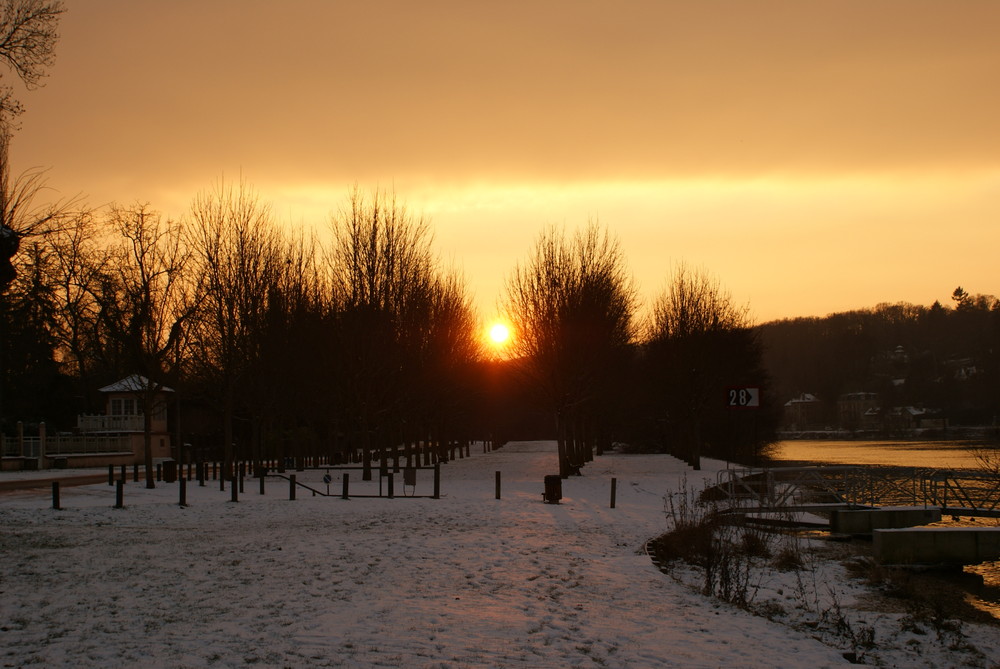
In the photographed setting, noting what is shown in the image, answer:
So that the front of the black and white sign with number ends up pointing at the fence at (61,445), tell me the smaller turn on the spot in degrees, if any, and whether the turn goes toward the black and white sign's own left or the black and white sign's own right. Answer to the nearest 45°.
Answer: approximately 135° to the black and white sign's own right

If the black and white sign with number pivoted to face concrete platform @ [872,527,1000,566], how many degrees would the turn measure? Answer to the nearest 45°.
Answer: approximately 45° to its left

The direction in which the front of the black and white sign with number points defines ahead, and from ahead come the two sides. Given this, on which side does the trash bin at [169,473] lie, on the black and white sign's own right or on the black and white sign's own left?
on the black and white sign's own right

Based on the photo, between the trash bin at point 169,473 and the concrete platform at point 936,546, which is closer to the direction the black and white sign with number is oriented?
the concrete platform

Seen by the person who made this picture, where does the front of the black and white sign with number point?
facing the viewer
